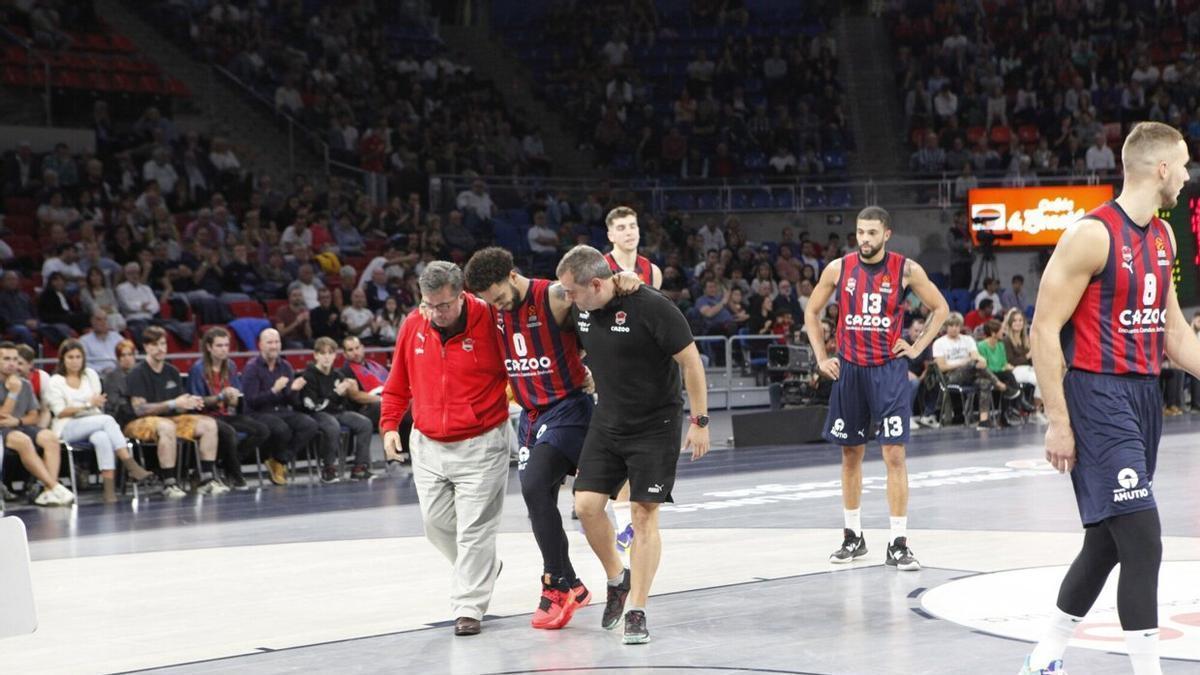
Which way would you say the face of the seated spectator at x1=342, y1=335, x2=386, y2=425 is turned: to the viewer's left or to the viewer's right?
to the viewer's right

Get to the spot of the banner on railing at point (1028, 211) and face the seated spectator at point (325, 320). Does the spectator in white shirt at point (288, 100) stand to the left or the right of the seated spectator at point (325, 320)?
right

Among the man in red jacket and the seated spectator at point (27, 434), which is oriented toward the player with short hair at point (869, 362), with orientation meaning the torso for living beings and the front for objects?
the seated spectator

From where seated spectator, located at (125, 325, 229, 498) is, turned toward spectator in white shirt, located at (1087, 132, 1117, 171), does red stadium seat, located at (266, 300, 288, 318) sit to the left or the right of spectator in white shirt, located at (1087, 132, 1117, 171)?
left

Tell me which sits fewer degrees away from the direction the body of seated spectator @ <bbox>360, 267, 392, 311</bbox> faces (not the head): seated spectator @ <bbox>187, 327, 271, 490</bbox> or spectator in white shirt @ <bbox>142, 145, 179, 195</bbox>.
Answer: the seated spectator

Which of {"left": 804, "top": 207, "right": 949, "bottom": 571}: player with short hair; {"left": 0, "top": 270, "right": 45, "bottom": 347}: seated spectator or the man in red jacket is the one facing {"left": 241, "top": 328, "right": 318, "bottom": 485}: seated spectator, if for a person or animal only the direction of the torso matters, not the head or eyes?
{"left": 0, "top": 270, "right": 45, "bottom": 347}: seated spectator

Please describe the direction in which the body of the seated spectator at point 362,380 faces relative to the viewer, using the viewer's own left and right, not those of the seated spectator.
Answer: facing the viewer and to the right of the viewer

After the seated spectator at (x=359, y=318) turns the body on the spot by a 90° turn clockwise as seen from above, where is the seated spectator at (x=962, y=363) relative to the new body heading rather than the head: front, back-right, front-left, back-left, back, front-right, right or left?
back-left

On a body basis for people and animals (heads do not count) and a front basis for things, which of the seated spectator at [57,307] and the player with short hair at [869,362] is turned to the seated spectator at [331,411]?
the seated spectator at [57,307]

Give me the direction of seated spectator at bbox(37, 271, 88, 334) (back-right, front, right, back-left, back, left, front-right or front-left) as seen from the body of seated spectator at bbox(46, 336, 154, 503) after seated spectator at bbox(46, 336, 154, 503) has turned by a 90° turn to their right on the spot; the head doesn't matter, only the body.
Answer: back-right

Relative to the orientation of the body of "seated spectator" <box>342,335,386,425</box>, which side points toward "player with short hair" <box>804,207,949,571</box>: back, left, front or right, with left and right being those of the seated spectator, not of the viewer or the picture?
front

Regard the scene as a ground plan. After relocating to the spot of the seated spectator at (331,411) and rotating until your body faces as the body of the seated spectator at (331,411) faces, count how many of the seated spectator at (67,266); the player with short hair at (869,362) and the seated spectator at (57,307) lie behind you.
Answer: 2

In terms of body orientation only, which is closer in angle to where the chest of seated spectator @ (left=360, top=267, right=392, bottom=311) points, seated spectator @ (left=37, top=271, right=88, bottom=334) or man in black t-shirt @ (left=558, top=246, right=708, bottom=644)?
the man in black t-shirt

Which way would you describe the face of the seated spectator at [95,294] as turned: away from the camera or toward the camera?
toward the camera

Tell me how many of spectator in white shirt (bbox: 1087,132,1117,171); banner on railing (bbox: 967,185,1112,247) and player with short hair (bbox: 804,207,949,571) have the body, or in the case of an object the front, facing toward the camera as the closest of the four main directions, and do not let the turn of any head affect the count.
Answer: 3
